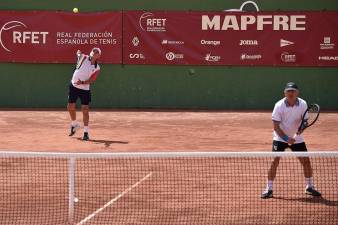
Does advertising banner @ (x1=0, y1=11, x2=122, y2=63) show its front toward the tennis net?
yes

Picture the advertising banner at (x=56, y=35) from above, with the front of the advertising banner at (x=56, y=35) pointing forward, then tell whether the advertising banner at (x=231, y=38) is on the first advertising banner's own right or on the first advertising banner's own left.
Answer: on the first advertising banner's own left

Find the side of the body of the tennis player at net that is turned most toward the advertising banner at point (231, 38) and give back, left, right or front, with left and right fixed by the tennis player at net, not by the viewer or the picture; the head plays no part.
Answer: back

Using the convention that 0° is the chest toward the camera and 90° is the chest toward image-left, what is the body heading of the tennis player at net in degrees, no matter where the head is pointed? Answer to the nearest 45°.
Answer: approximately 0°

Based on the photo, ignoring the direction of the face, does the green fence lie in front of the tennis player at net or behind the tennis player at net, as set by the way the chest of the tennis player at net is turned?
behind

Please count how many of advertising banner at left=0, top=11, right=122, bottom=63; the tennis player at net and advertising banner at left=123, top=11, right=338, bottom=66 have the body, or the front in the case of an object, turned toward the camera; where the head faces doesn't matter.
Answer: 3

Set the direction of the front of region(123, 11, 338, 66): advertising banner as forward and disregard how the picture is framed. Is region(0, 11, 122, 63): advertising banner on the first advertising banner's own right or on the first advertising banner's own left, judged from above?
on the first advertising banner's own right

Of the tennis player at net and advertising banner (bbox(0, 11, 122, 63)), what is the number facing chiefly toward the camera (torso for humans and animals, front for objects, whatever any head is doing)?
2

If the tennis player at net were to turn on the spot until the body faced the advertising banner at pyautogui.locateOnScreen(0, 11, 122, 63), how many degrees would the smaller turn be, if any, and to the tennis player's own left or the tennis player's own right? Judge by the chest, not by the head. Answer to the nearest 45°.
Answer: approximately 135° to the tennis player's own right

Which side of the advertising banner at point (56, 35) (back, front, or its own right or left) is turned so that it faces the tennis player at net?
front

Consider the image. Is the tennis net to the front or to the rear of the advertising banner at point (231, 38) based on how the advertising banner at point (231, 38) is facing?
to the front
